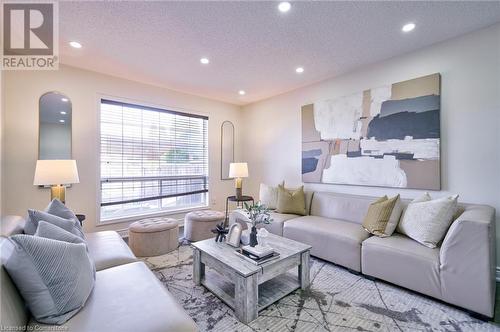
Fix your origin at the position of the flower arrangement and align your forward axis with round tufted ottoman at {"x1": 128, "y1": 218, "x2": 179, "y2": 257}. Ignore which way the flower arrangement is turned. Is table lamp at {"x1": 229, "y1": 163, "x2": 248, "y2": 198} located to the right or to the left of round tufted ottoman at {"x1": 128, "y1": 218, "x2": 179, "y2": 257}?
right

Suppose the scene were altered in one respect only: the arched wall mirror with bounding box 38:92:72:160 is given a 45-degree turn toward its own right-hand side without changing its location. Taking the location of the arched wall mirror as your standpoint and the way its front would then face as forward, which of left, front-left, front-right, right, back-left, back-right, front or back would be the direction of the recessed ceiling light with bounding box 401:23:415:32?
left

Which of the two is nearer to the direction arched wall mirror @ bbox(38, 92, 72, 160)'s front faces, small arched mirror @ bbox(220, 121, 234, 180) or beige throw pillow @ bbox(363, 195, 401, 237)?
the beige throw pillow

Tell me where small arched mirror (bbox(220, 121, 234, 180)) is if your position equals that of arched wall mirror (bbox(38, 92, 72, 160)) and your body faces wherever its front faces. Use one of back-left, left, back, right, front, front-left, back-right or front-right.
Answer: left

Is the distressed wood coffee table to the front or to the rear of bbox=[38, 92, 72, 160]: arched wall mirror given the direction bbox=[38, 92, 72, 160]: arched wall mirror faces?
to the front

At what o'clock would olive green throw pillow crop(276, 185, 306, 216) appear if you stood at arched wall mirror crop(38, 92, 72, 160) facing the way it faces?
The olive green throw pillow is roughly at 10 o'clock from the arched wall mirror.

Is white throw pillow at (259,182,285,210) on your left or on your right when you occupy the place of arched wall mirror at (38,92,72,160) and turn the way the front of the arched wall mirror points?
on your left

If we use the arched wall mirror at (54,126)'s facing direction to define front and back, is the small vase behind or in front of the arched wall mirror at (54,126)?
in front

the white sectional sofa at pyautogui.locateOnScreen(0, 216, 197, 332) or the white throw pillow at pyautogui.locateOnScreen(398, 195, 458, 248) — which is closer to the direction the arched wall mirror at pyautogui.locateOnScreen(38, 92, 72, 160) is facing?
the white sectional sofa

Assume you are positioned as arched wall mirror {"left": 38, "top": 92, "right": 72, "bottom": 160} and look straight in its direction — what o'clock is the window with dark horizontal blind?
The window with dark horizontal blind is roughly at 9 o'clock from the arched wall mirror.

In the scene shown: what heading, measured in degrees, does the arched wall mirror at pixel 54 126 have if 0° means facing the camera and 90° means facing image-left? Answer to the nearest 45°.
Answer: approximately 0°

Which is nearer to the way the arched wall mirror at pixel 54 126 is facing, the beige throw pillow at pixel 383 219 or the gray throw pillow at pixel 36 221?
the gray throw pillow

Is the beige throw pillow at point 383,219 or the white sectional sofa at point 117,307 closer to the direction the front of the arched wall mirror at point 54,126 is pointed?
the white sectional sofa

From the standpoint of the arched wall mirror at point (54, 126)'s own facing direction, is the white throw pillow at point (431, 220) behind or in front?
in front

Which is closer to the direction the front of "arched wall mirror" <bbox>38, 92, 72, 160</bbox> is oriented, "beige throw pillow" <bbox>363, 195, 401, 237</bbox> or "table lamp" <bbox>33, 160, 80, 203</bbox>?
the table lamp

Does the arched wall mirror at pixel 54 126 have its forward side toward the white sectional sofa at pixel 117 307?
yes
